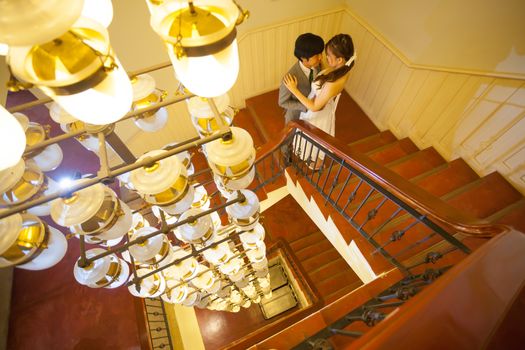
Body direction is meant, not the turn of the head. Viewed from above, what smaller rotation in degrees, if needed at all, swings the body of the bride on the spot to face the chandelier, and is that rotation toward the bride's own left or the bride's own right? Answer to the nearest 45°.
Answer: approximately 45° to the bride's own left

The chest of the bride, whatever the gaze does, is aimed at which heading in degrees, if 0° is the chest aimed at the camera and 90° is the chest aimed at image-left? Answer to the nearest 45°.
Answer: approximately 90°
